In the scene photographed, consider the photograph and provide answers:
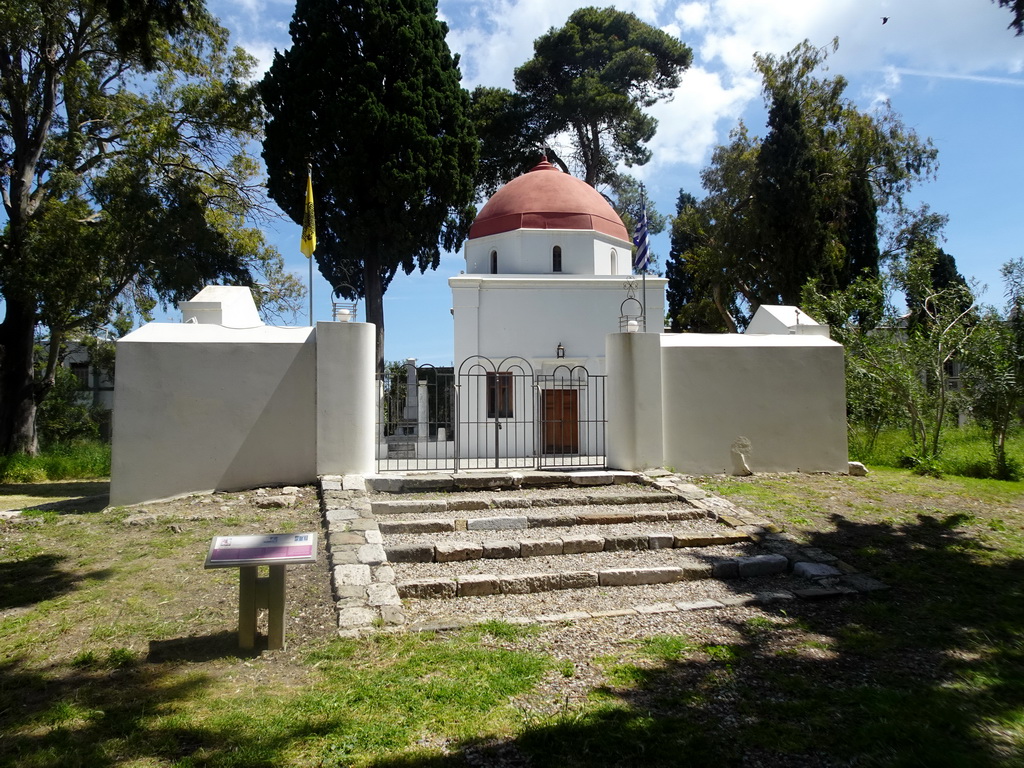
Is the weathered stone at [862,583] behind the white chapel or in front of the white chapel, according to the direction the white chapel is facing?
in front

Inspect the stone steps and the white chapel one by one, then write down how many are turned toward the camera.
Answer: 2

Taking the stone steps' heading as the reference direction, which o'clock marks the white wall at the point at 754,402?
The white wall is roughly at 7 o'clock from the stone steps.

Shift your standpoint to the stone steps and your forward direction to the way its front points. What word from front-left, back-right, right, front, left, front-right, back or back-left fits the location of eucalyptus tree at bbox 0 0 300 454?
back-right

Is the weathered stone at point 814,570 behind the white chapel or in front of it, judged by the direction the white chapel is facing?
in front

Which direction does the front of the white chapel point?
toward the camera

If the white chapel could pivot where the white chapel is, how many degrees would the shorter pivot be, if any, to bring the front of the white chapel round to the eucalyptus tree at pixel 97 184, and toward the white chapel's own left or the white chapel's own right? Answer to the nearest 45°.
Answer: approximately 90° to the white chapel's own right

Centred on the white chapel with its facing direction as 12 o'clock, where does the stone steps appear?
The stone steps is roughly at 12 o'clock from the white chapel.

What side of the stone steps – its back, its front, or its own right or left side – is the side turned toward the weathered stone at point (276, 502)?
right

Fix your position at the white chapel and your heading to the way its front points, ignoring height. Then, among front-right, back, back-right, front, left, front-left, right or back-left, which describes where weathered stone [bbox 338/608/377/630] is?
front

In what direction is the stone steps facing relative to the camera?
toward the camera

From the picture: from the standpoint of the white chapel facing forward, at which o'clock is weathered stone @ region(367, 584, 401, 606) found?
The weathered stone is roughly at 12 o'clock from the white chapel.

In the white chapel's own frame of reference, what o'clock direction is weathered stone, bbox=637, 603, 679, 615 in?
The weathered stone is roughly at 12 o'clock from the white chapel.
